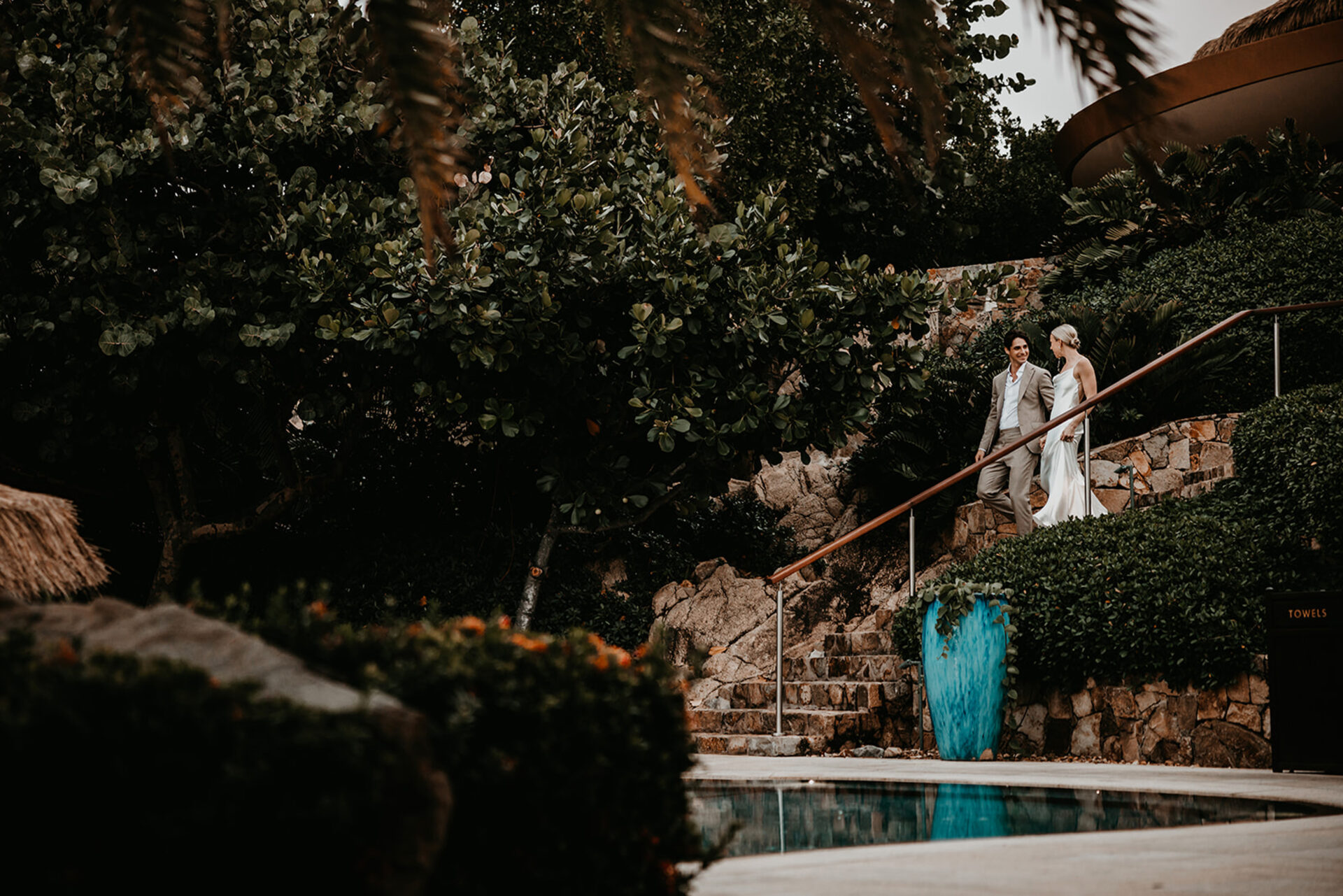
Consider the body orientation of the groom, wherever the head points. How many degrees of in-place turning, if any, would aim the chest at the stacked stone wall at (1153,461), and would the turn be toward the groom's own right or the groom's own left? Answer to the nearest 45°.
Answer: approximately 180°

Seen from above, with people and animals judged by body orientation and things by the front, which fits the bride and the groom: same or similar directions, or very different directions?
same or similar directions

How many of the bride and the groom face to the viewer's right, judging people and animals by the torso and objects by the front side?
0

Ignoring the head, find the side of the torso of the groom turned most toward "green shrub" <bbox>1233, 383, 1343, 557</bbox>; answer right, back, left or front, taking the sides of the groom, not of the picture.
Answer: left

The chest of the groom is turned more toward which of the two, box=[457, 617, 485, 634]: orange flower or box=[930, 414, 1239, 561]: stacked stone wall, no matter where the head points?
the orange flower

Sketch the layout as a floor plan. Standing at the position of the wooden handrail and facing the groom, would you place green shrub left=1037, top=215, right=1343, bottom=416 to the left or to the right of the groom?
right

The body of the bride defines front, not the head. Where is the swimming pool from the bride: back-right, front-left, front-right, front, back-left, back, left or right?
front-left

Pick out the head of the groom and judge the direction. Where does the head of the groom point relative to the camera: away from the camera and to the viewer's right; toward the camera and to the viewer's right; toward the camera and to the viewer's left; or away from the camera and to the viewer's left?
toward the camera and to the viewer's right

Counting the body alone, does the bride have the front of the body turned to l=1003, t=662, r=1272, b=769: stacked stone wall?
no

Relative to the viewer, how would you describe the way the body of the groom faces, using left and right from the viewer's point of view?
facing the viewer and to the left of the viewer

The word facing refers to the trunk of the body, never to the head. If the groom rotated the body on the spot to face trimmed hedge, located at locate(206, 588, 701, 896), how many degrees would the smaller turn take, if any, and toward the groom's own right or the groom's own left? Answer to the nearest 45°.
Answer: approximately 45° to the groom's own left

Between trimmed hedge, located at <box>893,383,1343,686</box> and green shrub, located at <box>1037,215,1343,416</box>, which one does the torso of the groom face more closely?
the trimmed hedge
